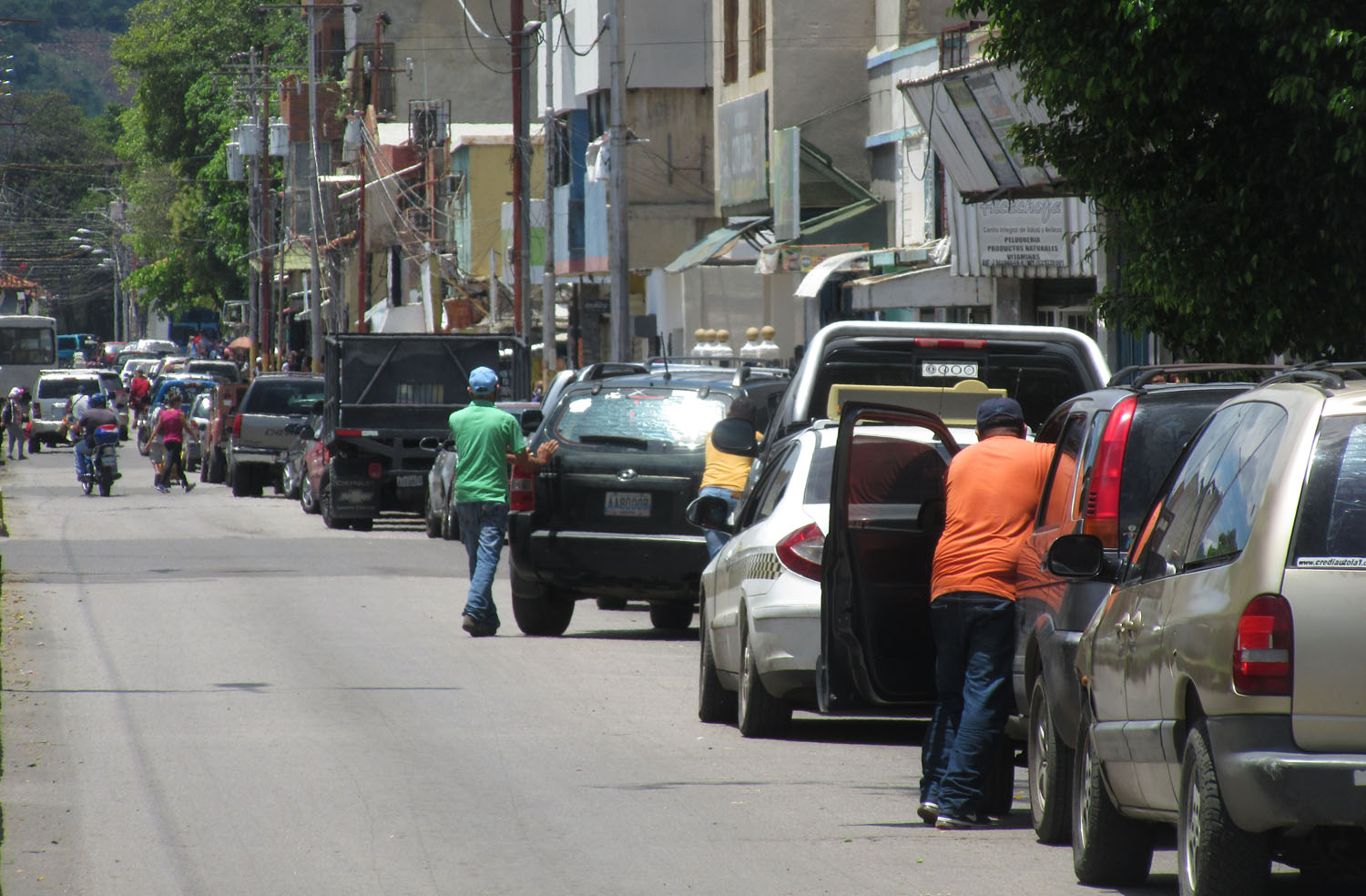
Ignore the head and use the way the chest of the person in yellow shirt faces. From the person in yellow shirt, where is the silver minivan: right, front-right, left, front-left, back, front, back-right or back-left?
back-right

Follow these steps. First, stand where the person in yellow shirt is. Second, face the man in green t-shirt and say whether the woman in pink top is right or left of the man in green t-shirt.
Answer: right

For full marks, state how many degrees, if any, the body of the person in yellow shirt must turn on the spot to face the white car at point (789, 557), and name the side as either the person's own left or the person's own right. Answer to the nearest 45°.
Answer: approximately 135° to the person's own right

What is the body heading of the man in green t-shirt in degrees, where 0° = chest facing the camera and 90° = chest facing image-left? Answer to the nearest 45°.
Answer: approximately 225°

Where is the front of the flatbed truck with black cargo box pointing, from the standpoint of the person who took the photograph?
facing away from the viewer

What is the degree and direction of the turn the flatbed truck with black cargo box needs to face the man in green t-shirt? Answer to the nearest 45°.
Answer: approximately 180°

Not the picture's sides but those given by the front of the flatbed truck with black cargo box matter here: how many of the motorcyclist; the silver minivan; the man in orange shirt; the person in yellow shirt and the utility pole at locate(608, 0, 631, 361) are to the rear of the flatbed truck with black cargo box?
3

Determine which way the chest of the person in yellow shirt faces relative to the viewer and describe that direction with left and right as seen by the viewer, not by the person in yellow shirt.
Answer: facing away from the viewer and to the right of the viewer

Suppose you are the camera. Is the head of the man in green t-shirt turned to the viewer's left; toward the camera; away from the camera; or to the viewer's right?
away from the camera

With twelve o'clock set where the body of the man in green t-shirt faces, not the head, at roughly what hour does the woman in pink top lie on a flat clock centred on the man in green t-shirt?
The woman in pink top is roughly at 10 o'clock from the man in green t-shirt.
